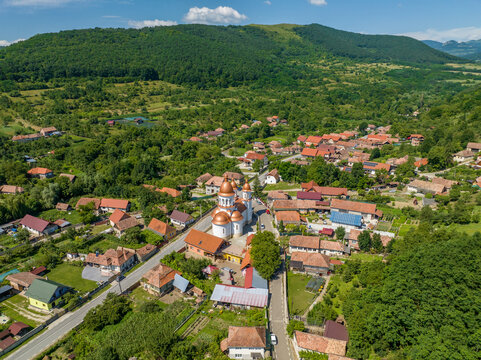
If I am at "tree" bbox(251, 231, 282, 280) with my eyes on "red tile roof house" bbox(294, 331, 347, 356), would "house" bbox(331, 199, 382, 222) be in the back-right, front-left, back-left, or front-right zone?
back-left

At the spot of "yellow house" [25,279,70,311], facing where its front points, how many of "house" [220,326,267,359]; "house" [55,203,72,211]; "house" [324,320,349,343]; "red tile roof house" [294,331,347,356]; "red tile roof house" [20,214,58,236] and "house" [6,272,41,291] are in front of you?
3

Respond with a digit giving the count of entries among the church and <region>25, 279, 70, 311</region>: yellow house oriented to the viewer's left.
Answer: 0

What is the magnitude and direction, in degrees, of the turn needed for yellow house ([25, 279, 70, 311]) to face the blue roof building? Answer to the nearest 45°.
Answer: approximately 45° to its left

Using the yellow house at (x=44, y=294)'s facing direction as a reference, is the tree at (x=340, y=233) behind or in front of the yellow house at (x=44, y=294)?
in front

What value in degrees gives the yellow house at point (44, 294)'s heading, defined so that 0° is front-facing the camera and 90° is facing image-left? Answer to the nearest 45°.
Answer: approximately 315°

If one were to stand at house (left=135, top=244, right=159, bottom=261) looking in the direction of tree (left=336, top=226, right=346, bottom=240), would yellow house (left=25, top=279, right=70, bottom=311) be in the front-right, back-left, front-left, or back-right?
back-right
